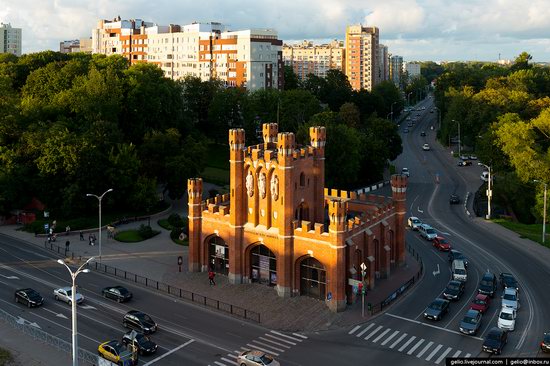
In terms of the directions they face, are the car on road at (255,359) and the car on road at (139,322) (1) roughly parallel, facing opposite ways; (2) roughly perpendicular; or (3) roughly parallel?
roughly parallel

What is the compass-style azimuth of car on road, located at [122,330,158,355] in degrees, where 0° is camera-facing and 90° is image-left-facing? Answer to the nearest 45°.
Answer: approximately 315°

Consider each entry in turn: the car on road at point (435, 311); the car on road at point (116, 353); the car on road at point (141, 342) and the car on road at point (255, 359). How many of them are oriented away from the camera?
0

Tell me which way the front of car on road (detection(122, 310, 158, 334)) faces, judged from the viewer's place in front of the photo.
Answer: facing the viewer and to the right of the viewer

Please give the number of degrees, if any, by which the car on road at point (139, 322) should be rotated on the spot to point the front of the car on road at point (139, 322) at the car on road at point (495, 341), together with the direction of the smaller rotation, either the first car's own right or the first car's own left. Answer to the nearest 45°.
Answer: approximately 45° to the first car's own left

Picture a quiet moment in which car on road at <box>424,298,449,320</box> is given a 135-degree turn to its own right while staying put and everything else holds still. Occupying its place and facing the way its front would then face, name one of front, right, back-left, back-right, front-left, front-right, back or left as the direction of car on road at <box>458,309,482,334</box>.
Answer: back-right

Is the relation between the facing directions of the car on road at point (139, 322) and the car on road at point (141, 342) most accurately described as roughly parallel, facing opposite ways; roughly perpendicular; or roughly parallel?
roughly parallel

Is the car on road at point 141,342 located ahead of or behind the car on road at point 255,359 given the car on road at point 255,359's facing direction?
behind

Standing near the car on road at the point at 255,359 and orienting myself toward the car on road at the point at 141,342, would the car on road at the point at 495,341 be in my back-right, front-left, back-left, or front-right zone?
back-right

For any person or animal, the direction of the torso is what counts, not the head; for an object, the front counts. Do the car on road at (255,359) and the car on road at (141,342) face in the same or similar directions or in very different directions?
same or similar directions

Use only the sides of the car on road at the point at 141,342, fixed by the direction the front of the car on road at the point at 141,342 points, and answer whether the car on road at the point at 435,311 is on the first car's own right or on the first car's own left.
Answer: on the first car's own left

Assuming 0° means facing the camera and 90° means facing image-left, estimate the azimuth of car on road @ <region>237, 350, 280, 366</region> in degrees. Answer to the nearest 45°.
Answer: approximately 315°
